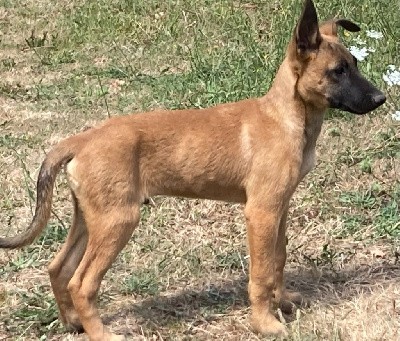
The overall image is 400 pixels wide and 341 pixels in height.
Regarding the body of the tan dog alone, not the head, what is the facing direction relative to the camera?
to the viewer's right

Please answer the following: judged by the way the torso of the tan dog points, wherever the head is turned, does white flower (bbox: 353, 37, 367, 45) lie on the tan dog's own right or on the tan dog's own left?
on the tan dog's own left
